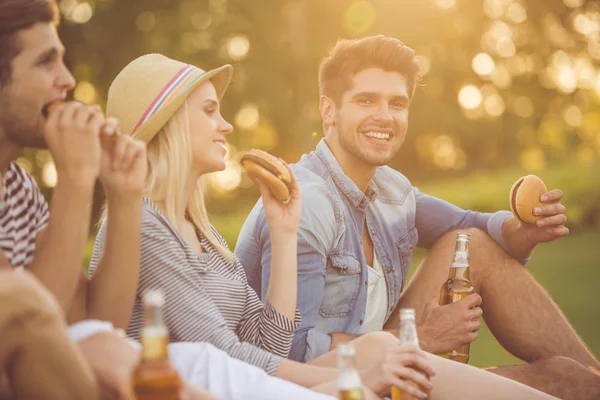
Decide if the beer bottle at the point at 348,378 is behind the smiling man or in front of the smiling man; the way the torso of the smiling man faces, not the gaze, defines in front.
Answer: in front

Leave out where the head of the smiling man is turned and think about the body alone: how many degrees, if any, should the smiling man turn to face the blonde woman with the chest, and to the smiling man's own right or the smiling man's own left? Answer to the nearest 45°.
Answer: approximately 90° to the smiling man's own right

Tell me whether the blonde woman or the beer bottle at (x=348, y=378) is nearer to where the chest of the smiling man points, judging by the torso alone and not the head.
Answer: the beer bottle

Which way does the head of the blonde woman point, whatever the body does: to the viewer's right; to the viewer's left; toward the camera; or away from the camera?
to the viewer's right
